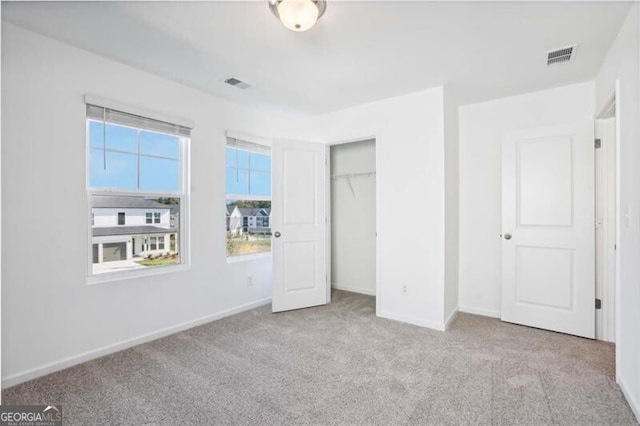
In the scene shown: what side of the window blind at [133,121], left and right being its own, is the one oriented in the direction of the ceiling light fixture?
front

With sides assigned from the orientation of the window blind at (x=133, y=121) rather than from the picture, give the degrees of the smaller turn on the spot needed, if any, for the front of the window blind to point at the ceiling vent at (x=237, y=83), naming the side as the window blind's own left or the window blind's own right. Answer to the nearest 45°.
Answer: approximately 45° to the window blind's own left

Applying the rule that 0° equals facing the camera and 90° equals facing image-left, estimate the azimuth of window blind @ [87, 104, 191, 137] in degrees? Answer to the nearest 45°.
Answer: approximately 315°

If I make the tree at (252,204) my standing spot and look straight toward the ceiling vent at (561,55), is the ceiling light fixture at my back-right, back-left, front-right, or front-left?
front-right

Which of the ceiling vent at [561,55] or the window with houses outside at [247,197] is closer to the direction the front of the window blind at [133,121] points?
the ceiling vent

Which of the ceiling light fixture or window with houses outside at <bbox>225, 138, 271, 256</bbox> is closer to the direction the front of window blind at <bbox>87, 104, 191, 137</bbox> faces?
the ceiling light fixture

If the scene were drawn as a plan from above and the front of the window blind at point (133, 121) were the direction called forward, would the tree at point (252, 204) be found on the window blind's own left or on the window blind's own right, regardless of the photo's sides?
on the window blind's own left

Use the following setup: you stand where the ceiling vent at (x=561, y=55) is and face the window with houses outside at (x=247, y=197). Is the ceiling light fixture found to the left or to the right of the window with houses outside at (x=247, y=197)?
left

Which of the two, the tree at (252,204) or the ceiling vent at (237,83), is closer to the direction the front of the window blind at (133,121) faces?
the ceiling vent

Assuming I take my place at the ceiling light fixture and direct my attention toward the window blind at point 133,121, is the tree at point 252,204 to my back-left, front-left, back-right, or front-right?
front-right
